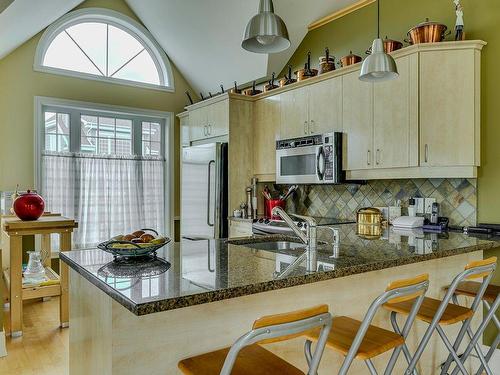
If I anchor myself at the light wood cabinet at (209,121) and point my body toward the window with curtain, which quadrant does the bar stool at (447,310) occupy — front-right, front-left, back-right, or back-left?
back-left

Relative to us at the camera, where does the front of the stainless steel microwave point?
facing the viewer and to the left of the viewer

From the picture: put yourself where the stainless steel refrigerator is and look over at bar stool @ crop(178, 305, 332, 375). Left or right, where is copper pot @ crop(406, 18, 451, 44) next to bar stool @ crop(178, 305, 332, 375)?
left

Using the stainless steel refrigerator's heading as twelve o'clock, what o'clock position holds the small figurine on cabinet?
The small figurine on cabinet is roughly at 9 o'clock from the stainless steel refrigerator.

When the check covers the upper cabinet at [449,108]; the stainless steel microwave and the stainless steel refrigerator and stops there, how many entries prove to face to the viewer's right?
0

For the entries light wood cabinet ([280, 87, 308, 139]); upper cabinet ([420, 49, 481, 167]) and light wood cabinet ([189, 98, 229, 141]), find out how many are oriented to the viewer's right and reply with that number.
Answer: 0

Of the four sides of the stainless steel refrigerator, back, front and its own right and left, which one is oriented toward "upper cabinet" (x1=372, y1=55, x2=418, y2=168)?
left

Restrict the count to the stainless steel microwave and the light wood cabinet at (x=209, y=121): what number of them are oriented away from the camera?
0

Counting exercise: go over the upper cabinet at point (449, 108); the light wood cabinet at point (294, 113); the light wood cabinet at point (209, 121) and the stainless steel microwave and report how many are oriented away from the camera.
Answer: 0

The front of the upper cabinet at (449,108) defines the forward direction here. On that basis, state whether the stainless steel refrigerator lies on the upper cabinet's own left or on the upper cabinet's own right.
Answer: on the upper cabinet's own right

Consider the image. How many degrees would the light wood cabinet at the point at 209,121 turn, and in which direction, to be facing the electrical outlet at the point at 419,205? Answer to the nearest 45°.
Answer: approximately 90° to its left

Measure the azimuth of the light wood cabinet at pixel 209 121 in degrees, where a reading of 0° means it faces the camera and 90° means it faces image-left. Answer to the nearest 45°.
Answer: approximately 45°

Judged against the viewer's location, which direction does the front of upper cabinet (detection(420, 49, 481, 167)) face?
facing the viewer

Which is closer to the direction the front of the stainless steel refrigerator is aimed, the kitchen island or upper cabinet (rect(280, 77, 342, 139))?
the kitchen island
